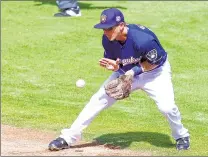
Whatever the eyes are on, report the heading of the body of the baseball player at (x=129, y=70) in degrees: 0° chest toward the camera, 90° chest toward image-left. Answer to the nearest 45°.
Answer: approximately 45°
